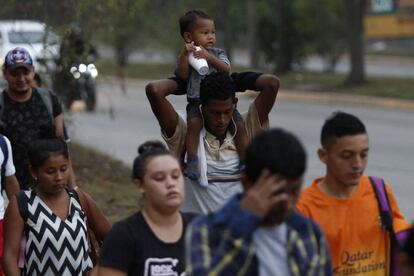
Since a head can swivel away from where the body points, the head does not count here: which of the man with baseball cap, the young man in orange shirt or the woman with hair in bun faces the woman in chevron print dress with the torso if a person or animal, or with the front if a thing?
the man with baseball cap

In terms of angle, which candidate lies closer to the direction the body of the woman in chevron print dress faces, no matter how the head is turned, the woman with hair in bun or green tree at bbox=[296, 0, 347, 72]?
the woman with hair in bun

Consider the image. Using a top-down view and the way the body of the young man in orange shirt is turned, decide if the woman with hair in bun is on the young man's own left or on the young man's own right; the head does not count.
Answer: on the young man's own right

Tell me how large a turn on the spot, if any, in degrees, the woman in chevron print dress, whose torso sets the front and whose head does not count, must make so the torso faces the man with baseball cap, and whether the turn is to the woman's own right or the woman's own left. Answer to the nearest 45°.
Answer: approximately 135° to the woman's own left

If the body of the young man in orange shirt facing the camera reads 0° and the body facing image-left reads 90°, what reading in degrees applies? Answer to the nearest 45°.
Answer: approximately 315°

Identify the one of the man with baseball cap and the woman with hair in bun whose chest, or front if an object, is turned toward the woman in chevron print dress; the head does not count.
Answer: the man with baseball cap

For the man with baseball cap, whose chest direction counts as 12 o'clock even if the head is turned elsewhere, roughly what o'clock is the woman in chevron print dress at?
The woman in chevron print dress is roughly at 12 o'clock from the man with baseball cap.

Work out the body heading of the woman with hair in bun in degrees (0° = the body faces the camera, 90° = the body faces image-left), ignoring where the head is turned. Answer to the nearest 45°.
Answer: approximately 315°

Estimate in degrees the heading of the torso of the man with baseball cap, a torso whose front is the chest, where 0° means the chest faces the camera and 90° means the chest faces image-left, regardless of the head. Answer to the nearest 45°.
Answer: approximately 0°
